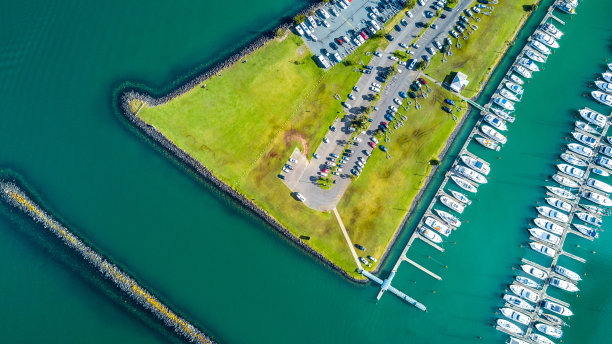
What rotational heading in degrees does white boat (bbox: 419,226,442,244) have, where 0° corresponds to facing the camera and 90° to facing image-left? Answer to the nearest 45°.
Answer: approximately 315°

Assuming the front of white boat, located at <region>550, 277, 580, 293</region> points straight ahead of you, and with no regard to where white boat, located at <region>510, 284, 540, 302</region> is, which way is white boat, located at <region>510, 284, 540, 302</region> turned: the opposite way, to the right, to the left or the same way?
the opposite way

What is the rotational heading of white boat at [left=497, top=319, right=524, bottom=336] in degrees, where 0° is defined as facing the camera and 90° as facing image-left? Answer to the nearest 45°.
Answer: approximately 315°
